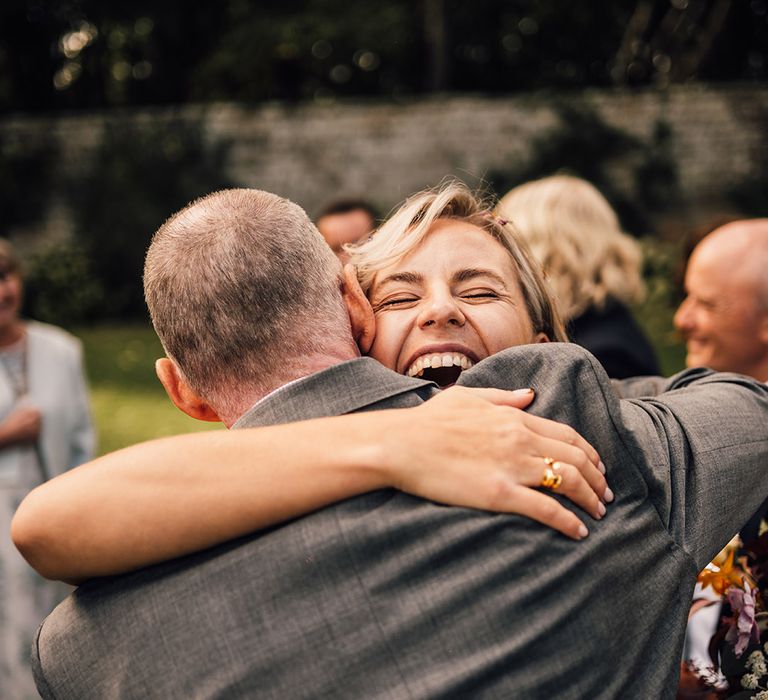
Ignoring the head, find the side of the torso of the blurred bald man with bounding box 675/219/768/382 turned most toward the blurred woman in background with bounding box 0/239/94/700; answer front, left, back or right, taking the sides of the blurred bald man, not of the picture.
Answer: front

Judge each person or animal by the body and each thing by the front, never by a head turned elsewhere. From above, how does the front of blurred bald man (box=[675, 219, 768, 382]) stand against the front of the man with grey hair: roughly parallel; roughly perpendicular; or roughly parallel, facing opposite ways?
roughly perpendicular

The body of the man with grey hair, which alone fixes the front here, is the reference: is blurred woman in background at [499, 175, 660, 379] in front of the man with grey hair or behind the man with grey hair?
in front

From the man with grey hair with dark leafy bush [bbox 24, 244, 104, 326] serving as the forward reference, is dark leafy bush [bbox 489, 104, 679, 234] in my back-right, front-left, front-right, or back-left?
front-right

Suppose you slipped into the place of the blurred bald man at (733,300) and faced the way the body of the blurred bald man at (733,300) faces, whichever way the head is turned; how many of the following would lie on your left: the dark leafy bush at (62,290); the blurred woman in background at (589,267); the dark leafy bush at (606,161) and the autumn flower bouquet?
1

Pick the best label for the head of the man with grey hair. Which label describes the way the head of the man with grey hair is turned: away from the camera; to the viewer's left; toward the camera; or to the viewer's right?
away from the camera

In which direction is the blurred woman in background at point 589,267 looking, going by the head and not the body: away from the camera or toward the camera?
away from the camera

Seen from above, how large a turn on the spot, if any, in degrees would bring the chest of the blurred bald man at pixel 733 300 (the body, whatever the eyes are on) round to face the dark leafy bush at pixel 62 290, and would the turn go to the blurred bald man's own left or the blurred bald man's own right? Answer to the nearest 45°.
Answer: approximately 45° to the blurred bald man's own right

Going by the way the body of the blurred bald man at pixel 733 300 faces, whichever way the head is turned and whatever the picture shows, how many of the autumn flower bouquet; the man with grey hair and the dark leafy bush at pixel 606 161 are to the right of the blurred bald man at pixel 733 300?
1

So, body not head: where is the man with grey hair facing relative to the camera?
away from the camera

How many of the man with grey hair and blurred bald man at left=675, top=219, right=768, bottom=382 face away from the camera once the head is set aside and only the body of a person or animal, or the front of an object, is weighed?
1

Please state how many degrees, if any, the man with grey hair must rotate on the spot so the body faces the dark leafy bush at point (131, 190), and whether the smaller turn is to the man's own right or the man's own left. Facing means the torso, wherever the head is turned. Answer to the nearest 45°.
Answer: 0° — they already face it

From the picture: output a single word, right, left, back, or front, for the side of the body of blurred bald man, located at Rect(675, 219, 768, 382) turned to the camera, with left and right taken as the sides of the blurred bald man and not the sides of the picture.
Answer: left
